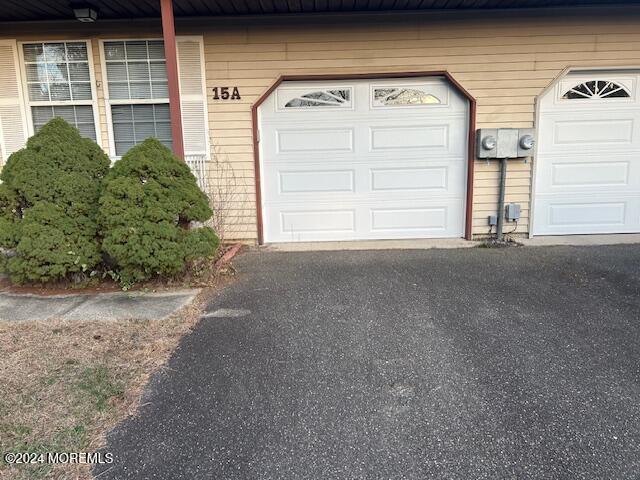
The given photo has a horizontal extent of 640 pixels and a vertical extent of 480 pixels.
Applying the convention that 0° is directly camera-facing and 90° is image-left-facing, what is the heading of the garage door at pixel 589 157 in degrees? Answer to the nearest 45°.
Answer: approximately 0°

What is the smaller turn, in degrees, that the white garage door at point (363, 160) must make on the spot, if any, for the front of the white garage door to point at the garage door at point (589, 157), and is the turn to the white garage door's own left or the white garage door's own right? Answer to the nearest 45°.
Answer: approximately 90° to the white garage door's own left

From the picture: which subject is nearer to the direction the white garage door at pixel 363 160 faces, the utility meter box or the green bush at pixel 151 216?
the green bush

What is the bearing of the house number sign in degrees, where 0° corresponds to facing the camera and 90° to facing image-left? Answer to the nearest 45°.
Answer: approximately 0°

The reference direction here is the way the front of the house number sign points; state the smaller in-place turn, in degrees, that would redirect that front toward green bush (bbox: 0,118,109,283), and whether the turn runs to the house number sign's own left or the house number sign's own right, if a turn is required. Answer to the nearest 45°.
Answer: approximately 45° to the house number sign's own right

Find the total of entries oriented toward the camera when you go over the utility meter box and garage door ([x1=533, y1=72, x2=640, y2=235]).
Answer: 2

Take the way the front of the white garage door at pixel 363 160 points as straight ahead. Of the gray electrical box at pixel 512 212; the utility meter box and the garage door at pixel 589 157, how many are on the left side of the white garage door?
3

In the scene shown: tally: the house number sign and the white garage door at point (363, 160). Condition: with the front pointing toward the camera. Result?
2

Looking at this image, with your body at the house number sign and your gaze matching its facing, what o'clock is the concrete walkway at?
The concrete walkway is roughly at 1 o'clock from the house number sign.
